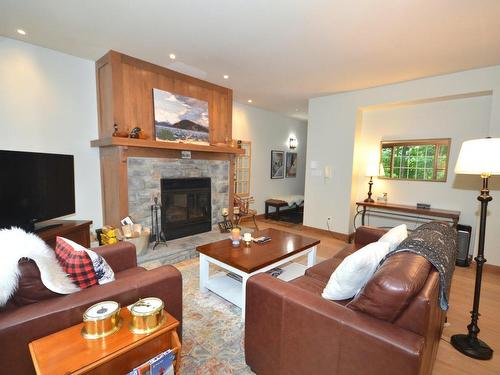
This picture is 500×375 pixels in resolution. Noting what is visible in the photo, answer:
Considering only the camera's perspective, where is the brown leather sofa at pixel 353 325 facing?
facing away from the viewer and to the left of the viewer

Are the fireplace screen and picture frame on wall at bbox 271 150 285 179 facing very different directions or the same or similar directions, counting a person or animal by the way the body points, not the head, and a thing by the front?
same or similar directions

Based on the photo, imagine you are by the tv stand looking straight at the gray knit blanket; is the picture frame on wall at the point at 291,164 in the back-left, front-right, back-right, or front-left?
front-left

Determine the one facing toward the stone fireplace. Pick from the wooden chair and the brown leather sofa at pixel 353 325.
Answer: the brown leather sofa

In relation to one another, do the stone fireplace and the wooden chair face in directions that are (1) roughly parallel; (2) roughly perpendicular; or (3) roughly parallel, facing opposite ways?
roughly parallel

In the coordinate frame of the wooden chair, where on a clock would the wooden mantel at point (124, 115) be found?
The wooden mantel is roughly at 3 o'clock from the wooden chair.

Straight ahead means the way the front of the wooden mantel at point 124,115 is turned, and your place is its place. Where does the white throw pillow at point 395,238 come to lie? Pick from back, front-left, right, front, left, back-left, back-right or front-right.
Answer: front

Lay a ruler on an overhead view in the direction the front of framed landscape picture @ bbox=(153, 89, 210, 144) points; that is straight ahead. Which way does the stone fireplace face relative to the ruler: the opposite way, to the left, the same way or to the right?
the same way

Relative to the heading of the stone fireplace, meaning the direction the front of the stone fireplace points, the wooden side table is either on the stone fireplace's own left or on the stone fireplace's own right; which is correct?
on the stone fireplace's own right

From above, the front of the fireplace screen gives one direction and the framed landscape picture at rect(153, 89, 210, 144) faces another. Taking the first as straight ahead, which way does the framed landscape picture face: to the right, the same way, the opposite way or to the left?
the same way

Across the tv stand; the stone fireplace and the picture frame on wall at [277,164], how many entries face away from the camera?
0

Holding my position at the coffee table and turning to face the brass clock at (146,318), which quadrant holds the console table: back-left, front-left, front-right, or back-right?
back-left

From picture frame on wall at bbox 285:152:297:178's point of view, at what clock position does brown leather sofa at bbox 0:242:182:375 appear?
The brown leather sofa is roughly at 2 o'clock from the picture frame on wall.

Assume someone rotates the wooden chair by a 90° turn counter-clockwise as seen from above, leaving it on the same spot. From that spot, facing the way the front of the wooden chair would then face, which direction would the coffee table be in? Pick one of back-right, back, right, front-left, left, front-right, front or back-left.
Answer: back-right

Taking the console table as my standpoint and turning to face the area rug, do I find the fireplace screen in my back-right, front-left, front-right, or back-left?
front-right

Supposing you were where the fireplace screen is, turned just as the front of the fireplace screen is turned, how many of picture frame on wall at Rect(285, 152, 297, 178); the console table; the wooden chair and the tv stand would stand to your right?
1

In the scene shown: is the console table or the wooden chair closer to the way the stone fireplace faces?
the console table

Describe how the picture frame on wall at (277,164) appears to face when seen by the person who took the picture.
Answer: facing the viewer and to the right of the viewer
